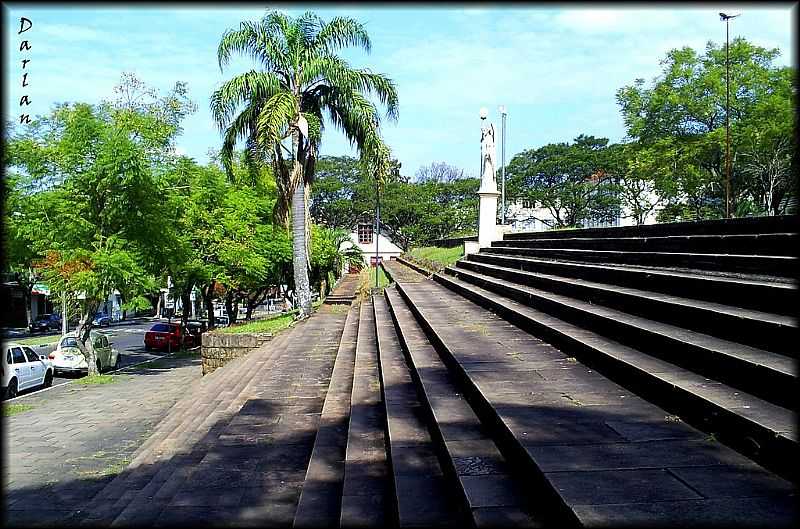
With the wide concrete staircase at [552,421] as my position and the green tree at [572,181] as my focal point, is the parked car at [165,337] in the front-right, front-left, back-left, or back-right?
front-left

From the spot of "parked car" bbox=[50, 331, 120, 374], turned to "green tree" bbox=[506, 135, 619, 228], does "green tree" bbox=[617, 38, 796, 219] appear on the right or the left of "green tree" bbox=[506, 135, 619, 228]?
right

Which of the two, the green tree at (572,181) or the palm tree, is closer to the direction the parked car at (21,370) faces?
the green tree
